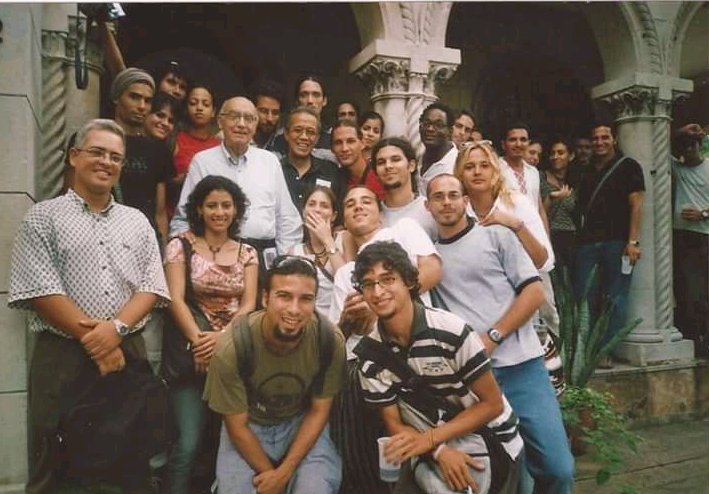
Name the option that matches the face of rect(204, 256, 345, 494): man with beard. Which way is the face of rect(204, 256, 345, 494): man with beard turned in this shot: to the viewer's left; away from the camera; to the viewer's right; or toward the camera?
toward the camera

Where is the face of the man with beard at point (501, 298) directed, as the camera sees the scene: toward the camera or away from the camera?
toward the camera

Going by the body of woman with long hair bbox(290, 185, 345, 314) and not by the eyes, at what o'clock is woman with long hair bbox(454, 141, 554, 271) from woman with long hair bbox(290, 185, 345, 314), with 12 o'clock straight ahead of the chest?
woman with long hair bbox(454, 141, 554, 271) is roughly at 9 o'clock from woman with long hair bbox(290, 185, 345, 314).

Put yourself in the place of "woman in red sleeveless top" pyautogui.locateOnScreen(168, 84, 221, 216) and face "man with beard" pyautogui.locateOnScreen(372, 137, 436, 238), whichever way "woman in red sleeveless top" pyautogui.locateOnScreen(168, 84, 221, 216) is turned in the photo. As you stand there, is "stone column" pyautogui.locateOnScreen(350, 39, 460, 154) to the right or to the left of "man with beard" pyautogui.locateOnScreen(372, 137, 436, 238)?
left

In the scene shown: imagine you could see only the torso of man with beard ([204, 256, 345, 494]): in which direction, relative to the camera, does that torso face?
toward the camera

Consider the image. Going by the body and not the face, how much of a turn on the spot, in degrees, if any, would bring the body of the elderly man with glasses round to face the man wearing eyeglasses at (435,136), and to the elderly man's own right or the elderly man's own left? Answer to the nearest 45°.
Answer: approximately 135° to the elderly man's own left

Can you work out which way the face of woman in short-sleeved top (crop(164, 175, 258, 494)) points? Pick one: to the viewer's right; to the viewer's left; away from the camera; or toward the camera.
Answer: toward the camera

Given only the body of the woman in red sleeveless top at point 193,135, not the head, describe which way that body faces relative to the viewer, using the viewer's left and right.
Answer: facing the viewer

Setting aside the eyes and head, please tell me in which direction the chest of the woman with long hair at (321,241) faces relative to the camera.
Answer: toward the camera

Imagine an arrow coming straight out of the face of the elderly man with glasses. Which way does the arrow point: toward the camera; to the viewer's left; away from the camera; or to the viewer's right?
toward the camera

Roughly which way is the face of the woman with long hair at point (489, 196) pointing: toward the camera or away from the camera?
toward the camera

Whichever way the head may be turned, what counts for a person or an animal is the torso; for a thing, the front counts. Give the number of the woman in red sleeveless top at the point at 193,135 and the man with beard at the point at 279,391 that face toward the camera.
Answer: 2

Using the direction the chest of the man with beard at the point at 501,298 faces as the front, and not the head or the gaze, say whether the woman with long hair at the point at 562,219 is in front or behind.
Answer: behind
